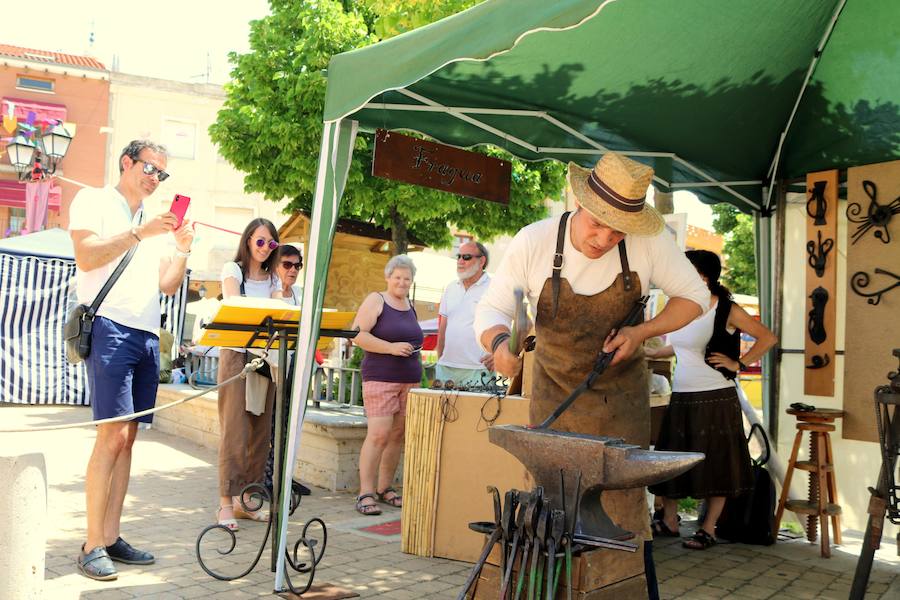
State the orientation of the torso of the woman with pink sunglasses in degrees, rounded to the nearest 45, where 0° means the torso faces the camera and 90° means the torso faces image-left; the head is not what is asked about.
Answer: approximately 315°

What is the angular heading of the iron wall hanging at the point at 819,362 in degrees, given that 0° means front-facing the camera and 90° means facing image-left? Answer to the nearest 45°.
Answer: approximately 0°

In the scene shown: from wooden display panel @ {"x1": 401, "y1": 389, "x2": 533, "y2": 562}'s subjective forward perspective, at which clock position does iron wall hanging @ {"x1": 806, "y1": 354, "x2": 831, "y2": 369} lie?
The iron wall hanging is roughly at 8 o'clock from the wooden display panel.

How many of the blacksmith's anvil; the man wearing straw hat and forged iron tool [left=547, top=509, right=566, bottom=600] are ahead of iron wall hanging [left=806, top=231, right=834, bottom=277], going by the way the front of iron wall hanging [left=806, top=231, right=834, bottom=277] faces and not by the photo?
3

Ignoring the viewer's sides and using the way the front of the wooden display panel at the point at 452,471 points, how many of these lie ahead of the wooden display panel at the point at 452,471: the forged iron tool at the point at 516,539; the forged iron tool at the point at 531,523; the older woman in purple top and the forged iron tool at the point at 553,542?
3

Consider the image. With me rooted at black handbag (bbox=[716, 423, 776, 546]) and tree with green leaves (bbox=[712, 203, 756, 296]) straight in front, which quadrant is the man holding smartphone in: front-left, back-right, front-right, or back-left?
back-left
